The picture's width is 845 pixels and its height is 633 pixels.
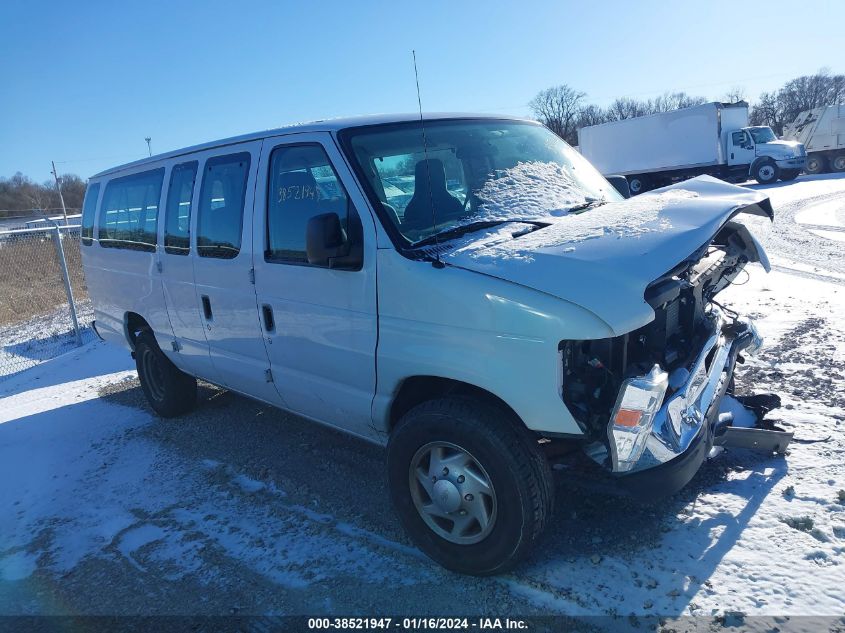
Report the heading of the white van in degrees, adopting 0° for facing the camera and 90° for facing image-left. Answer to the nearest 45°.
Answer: approximately 315°

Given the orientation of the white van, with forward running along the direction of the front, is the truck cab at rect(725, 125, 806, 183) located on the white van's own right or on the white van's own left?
on the white van's own left

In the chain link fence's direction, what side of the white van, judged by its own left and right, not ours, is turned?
back

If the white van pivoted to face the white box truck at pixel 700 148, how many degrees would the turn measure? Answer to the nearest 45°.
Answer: approximately 90° to its left
